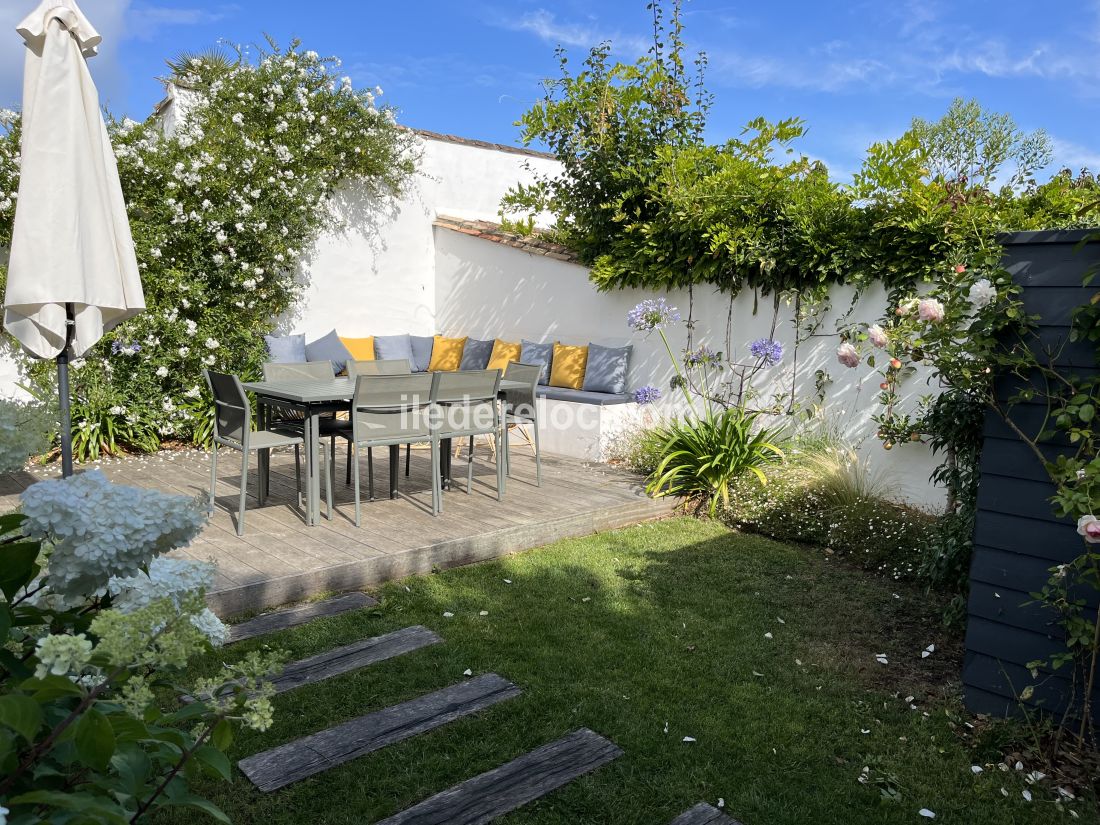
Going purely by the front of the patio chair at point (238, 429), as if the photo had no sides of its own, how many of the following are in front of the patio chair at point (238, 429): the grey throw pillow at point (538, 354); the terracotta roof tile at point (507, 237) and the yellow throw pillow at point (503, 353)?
3

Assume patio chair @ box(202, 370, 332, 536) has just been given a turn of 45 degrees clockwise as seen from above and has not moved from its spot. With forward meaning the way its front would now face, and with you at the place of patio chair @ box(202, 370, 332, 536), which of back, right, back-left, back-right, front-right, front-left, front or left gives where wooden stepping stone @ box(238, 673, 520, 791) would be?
right

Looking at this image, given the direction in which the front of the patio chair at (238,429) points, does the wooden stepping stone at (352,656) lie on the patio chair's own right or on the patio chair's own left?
on the patio chair's own right

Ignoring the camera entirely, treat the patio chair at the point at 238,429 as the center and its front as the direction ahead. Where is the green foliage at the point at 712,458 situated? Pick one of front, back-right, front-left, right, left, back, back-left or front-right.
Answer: front-right

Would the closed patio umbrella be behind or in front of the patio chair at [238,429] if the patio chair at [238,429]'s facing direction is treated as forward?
behind

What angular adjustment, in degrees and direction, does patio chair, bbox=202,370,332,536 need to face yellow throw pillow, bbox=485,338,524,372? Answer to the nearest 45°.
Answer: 0° — it already faces it

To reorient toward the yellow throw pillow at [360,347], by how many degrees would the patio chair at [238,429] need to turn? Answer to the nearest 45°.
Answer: approximately 45° to its left

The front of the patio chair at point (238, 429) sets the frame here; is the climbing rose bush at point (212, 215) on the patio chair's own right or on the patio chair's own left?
on the patio chair's own left

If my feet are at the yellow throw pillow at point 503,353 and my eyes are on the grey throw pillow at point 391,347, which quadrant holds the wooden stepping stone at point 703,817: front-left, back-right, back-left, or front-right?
back-left

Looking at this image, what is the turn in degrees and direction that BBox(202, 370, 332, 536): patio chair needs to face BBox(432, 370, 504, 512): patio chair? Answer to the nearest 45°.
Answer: approximately 45° to its right

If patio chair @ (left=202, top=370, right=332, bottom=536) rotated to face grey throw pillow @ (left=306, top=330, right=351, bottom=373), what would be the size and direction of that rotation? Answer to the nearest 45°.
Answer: approximately 45° to its left

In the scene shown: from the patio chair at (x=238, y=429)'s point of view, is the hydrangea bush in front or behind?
behind

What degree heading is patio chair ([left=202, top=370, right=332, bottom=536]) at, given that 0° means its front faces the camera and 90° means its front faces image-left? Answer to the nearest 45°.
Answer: approximately 225°
